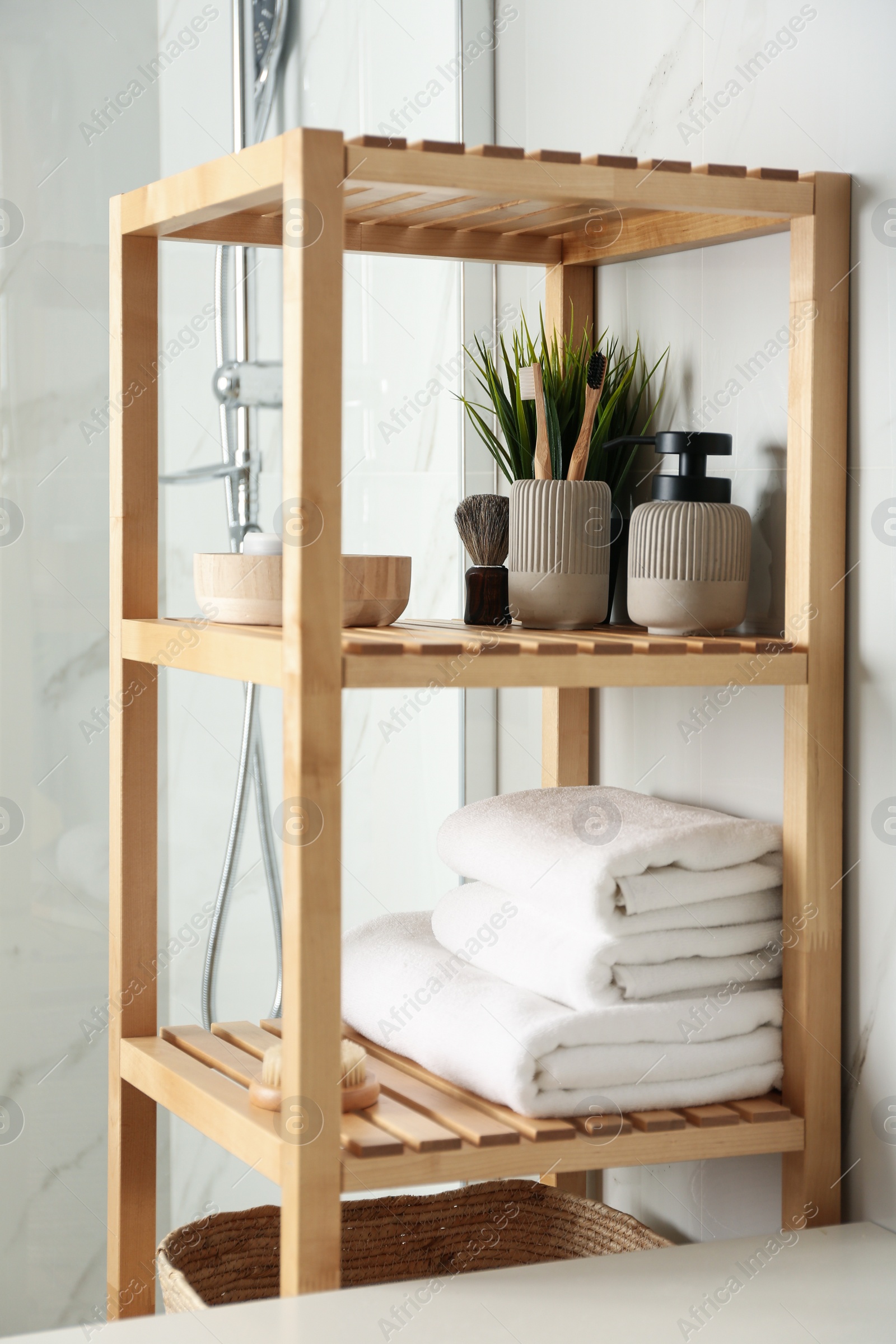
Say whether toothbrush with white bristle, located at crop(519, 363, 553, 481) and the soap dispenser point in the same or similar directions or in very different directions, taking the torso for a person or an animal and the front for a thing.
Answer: same or similar directions

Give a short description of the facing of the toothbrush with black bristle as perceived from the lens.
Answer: facing the viewer and to the left of the viewer

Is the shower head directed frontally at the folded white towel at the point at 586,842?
no

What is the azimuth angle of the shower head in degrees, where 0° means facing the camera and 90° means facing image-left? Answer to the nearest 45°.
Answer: approximately 45°

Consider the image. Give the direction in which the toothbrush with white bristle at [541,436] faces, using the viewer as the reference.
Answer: facing to the left of the viewer

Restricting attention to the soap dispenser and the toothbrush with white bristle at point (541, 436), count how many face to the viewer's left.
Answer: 2

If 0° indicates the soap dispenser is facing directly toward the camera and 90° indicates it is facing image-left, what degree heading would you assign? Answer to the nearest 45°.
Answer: approximately 90°
